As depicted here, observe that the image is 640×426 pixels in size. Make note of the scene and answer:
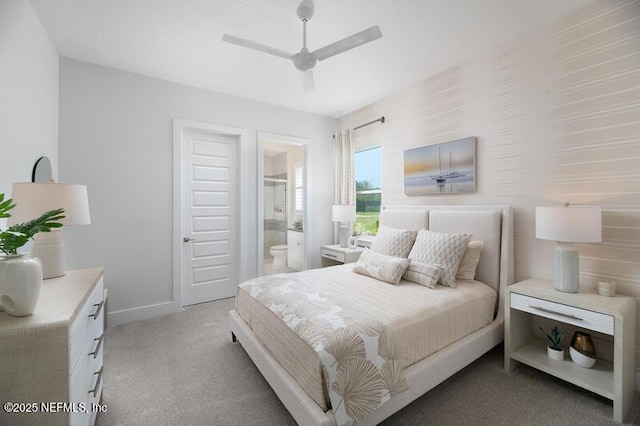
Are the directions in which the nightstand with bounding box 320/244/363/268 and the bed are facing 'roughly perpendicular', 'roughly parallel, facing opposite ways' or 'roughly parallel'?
roughly parallel

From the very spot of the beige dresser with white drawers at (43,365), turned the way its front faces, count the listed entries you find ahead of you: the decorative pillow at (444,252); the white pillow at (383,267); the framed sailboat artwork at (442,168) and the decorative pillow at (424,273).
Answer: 4

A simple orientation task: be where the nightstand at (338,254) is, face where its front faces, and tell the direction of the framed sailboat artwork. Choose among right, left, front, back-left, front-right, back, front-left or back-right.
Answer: left

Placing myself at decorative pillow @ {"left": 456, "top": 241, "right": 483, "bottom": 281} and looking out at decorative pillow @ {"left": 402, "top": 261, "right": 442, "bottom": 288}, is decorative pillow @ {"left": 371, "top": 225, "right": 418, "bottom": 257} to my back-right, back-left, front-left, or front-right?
front-right

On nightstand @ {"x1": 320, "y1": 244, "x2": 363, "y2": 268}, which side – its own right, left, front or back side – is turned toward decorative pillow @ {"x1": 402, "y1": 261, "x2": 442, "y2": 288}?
left

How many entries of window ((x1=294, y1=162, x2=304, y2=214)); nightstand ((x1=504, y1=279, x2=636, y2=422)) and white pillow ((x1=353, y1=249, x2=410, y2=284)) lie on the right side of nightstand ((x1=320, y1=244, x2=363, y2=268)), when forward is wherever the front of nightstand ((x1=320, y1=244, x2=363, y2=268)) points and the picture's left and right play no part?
1

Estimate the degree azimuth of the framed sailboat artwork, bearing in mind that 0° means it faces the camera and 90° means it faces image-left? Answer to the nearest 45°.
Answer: approximately 45°

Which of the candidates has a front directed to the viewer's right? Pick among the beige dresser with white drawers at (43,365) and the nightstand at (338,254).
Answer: the beige dresser with white drawers

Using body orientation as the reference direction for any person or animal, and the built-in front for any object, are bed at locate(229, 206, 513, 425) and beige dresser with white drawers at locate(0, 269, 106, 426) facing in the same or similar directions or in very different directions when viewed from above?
very different directions

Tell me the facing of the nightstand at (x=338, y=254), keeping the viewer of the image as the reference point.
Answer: facing the viewer and to the left of the viewer

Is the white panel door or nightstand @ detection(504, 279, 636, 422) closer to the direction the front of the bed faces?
the white panel door

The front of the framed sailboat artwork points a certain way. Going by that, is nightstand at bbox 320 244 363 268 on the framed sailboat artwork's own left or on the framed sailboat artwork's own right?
on the framed sailboat artwork's own right

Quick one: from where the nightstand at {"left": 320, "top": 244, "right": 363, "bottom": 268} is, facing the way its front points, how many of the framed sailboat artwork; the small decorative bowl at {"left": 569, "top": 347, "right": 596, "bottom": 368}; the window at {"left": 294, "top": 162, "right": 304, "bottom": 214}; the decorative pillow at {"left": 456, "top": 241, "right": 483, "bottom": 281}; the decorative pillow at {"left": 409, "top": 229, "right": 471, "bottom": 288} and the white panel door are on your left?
4

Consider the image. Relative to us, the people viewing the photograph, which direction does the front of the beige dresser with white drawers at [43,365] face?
facing to the right of the viewer

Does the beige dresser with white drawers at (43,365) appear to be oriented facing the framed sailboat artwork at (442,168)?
yes

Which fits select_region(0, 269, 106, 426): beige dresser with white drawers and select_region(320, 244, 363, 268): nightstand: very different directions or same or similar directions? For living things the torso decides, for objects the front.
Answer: very different directions

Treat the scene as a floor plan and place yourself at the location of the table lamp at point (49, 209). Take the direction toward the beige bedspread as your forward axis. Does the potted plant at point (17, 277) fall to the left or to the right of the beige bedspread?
right
